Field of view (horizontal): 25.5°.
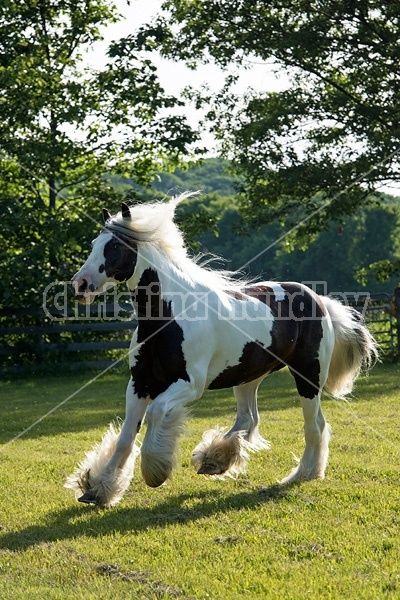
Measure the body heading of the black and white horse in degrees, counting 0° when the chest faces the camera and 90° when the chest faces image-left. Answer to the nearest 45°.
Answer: approximately 45°

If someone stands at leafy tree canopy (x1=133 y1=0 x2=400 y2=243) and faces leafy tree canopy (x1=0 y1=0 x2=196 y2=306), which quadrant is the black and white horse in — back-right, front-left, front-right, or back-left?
front-left

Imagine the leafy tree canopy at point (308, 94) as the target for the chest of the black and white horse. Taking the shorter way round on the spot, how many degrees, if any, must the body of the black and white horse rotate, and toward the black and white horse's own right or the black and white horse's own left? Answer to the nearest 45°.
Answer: approximately 135° to the black and white horse's own right

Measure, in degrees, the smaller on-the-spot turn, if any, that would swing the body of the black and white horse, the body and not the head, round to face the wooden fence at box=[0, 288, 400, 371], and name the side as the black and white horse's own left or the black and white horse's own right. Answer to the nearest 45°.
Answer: approximately 135° to the black and white horse's own right

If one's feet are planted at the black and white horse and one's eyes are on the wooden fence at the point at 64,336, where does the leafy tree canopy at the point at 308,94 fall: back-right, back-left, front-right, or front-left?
front-right

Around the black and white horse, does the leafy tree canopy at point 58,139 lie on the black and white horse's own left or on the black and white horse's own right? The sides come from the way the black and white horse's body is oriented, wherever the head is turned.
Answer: on the black and white horse's own right
